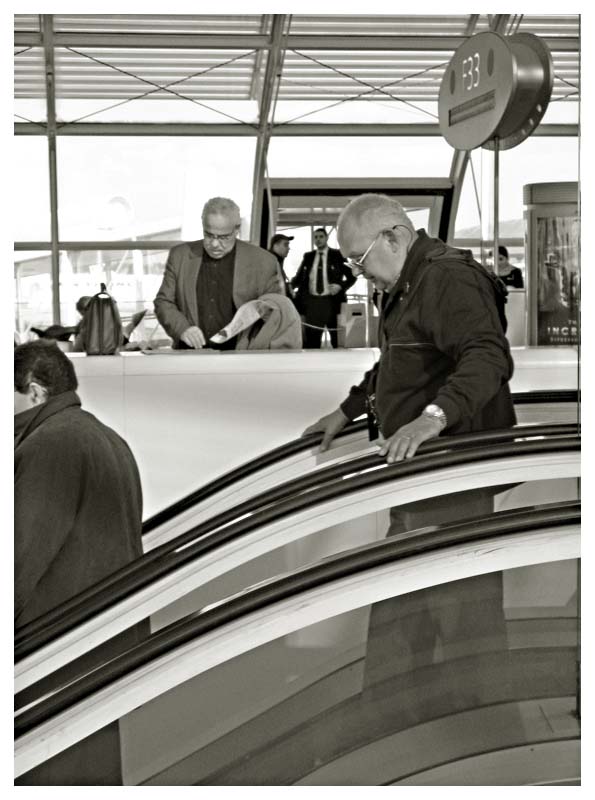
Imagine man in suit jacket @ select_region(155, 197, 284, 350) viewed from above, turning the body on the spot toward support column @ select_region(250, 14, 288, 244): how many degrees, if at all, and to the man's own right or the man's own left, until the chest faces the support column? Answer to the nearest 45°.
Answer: approximately 180°

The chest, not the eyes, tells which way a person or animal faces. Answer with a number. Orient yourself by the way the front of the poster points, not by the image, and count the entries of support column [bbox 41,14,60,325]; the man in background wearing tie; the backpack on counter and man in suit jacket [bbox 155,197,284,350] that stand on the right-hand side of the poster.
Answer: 4

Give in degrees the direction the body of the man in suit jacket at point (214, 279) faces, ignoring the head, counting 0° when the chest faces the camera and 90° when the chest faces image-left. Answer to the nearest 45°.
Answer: approximately 0°

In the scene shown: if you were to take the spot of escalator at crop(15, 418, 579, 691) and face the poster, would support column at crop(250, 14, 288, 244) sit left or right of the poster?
left

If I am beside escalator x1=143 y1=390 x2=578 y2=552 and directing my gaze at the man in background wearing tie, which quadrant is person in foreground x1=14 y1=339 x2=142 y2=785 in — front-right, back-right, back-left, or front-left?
back-left

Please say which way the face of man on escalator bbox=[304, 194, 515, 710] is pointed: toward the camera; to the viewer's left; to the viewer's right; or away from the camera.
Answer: to the viewer's left

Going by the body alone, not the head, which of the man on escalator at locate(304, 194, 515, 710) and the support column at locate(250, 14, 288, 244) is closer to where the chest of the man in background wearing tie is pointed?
the man on escalator

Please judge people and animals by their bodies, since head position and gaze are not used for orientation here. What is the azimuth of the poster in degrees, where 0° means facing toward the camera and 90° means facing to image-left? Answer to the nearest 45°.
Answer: approximately 0°

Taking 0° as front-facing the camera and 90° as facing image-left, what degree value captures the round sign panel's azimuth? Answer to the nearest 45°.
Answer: approximately 45°
